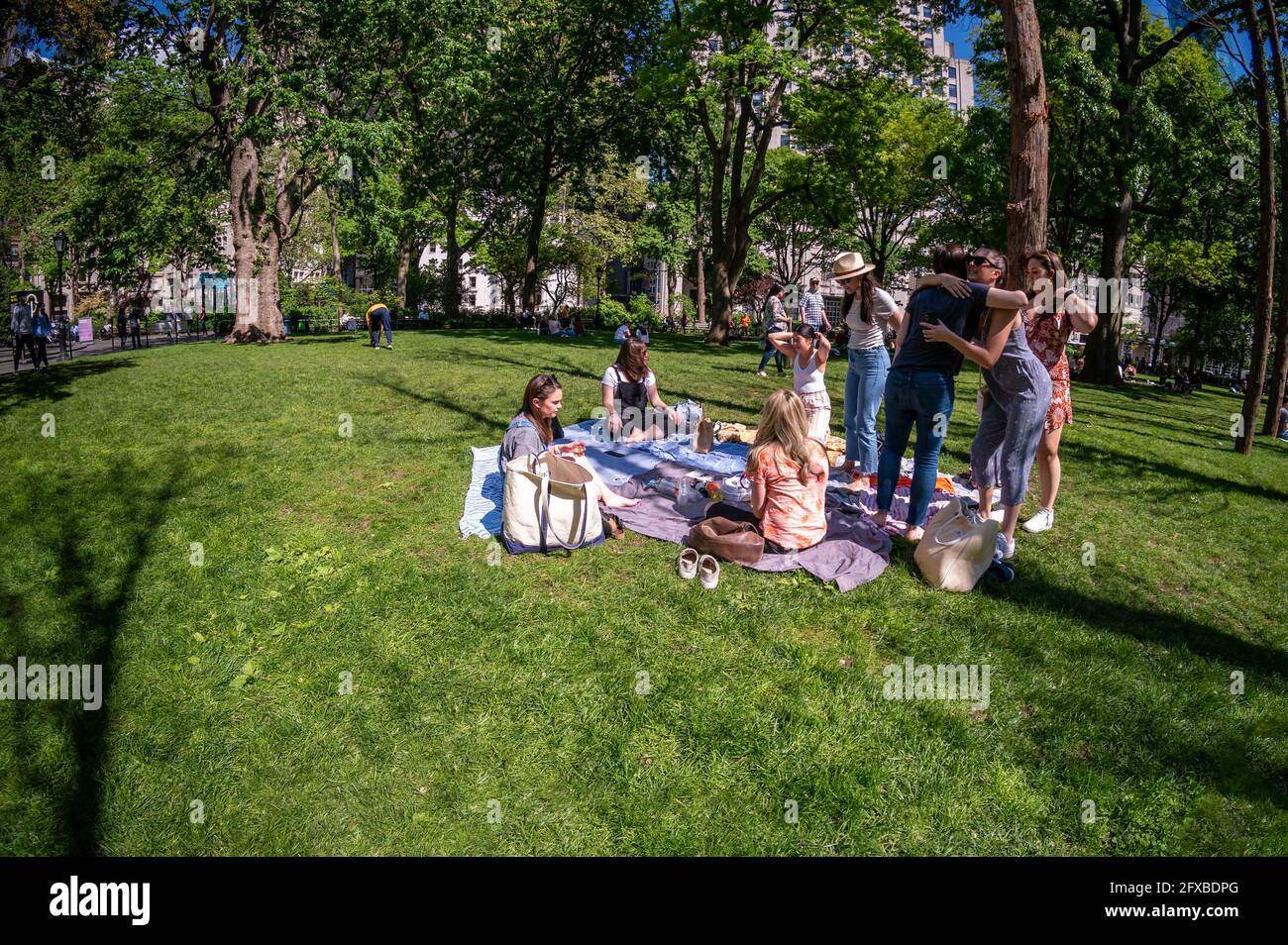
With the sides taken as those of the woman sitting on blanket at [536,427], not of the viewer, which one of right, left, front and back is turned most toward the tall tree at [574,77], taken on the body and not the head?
left

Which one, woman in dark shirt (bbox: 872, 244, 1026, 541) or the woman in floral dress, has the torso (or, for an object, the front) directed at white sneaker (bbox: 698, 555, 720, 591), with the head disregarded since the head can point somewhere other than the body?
the woman in floral dress

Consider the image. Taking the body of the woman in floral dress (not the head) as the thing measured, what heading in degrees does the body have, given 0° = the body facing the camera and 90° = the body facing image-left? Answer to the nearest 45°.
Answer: approximately 45°

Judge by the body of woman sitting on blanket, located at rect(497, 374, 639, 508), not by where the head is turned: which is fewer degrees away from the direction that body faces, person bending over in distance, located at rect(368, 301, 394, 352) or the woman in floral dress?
the woman in floral dress

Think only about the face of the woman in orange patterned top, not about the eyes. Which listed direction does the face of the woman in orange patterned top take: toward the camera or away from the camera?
away from the camera

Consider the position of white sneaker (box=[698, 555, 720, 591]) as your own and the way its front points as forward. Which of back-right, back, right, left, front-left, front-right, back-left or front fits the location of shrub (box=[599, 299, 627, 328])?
back

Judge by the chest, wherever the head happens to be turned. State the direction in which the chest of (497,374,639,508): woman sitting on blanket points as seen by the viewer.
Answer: to the viewer's right
